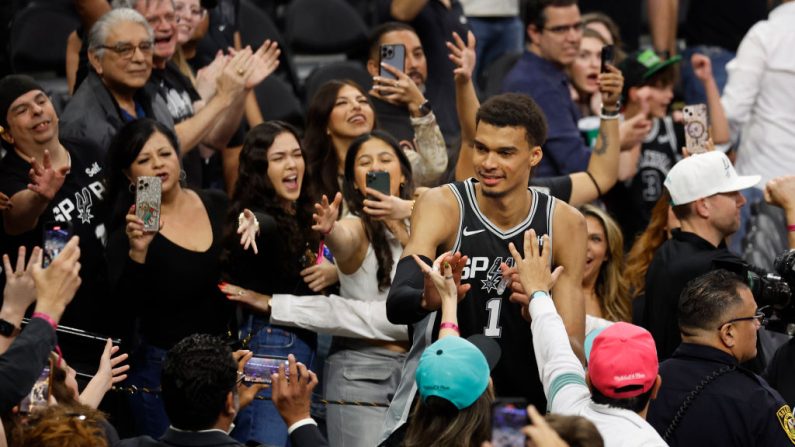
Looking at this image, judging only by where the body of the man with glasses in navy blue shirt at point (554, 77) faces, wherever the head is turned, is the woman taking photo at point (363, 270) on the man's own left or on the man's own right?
on the man's own right

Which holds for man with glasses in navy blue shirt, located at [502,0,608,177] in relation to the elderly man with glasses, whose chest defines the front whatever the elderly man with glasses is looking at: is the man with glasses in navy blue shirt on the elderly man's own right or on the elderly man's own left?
on the elderly man's own left

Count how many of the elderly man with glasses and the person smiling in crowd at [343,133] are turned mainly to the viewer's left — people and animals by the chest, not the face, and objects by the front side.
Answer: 0

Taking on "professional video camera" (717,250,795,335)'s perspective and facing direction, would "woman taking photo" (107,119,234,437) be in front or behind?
in front

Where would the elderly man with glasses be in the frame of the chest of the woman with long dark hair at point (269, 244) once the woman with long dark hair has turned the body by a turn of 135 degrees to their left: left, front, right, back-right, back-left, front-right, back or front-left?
front-left

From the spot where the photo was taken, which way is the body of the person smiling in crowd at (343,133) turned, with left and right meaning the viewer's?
facing the viewer and to the right of the viewer

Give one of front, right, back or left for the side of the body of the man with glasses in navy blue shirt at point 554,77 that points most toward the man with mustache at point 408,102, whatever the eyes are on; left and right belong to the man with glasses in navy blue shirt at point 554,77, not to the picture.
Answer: right

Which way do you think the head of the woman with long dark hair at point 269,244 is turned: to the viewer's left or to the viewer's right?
to the viewer's right

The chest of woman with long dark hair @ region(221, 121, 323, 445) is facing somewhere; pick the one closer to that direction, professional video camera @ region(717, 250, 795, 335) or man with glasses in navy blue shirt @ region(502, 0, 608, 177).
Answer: the professional video camera

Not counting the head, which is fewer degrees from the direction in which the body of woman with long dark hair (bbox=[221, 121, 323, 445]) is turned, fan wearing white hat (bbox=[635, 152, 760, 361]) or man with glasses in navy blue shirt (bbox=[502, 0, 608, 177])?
the fan wearing white hat

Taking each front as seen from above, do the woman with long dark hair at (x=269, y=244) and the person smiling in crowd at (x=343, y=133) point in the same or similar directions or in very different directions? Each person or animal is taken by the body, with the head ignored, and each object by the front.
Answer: same or similar directions

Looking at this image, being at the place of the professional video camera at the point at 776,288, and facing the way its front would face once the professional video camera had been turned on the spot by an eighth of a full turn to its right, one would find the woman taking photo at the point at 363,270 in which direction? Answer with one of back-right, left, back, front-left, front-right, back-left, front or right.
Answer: front-left
